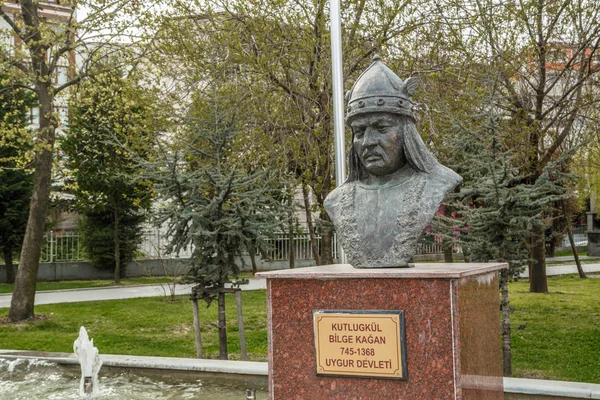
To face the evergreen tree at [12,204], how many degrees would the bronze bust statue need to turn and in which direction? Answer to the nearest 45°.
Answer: approximately 90° to its right

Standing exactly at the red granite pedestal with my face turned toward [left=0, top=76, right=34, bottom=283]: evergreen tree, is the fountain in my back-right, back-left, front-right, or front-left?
front-left

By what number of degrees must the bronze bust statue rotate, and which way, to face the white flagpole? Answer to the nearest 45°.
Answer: approximately 135° to its right

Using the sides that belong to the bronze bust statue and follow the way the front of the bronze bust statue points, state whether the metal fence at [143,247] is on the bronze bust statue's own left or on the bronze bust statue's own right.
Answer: on the bronze bust statue's own right

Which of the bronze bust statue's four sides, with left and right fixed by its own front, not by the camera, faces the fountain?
right

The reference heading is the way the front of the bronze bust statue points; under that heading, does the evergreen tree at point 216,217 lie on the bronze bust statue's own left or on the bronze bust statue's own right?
on the bronze bust statue's own right

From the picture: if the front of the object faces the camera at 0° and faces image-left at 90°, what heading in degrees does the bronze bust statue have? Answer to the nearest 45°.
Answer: approximately 45°

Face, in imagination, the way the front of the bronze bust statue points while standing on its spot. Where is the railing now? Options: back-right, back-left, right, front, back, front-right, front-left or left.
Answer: back-right

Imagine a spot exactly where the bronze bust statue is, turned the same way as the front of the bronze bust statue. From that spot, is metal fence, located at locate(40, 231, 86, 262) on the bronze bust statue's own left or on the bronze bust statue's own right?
on the bronze bust statue's own right

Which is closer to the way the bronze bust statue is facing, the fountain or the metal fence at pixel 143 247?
the fountain

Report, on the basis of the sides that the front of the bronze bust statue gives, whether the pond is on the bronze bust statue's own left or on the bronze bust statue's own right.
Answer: on the bronze bust statue's own right
